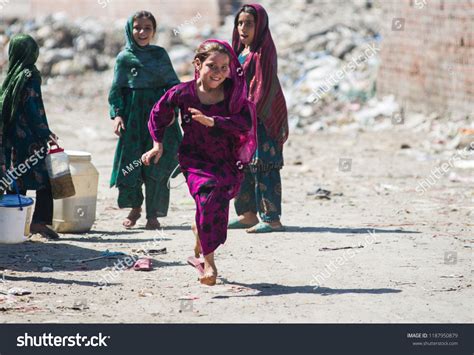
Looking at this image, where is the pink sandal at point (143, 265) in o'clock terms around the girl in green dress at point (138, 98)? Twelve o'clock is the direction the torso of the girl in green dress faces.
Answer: The pink sandal is roughly at 12 o'clock from the girl in green dress.

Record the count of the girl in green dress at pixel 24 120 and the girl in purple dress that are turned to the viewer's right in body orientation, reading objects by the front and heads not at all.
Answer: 1

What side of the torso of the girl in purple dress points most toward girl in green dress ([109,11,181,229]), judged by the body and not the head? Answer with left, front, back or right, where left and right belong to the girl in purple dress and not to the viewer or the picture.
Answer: back

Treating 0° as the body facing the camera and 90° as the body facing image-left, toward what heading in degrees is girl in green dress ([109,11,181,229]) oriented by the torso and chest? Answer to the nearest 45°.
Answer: approximately 0°

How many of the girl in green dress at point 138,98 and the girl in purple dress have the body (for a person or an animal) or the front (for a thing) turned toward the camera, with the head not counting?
2

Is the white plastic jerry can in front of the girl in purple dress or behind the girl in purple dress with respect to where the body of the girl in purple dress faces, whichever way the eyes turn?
behind

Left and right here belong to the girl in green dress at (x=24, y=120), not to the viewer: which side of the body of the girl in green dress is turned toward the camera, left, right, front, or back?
right

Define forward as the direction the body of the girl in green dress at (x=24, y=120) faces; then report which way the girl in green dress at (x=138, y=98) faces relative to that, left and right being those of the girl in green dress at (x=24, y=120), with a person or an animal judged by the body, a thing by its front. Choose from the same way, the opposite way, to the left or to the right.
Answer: to the right
